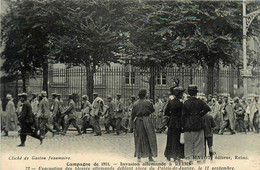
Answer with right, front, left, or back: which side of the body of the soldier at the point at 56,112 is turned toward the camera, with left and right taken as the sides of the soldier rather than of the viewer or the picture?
left

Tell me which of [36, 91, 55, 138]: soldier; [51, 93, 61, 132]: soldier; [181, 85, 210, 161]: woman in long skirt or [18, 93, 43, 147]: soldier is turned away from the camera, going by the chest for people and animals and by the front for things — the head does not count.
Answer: the woman in long skirt

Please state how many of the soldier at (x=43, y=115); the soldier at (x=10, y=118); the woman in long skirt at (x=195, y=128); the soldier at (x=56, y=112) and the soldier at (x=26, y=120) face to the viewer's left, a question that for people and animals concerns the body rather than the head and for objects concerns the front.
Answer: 4

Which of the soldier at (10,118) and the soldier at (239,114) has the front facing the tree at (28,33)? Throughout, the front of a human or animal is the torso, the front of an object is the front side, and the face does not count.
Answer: the soldier at (239,114)

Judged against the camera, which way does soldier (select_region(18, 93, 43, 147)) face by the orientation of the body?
to the viewer's left

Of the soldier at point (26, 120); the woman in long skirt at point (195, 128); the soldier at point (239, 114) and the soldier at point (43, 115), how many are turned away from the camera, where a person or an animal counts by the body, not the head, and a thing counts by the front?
1

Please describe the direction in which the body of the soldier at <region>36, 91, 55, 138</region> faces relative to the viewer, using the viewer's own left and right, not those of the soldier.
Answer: facing to the left of the viewer

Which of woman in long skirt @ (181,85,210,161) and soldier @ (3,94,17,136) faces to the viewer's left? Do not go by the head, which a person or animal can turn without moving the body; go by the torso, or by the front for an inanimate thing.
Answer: the soldier

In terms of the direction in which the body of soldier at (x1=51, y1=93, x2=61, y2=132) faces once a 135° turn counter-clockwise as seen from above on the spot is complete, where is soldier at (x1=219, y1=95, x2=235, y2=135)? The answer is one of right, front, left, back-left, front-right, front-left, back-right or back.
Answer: front-left

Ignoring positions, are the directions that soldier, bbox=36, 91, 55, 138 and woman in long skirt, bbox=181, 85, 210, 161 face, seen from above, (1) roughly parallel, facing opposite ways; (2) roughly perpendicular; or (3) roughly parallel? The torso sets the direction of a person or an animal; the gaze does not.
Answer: roughly perpendicular

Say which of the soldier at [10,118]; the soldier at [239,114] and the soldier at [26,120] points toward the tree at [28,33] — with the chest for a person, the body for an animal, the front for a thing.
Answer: the soldier at [239,114]

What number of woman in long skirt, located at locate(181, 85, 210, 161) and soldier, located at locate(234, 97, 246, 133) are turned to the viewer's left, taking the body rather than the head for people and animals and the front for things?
1

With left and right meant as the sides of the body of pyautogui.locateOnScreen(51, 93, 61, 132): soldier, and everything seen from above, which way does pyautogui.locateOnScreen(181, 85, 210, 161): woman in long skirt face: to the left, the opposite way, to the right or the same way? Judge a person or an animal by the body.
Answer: to the right

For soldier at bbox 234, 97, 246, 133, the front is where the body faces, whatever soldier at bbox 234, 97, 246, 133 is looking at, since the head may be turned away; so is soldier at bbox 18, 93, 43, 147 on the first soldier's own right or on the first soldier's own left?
on the first soldier's own left

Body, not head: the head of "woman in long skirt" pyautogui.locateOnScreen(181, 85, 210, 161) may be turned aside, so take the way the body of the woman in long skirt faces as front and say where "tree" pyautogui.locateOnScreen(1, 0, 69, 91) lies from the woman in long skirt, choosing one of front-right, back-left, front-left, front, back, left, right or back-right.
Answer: front-left
